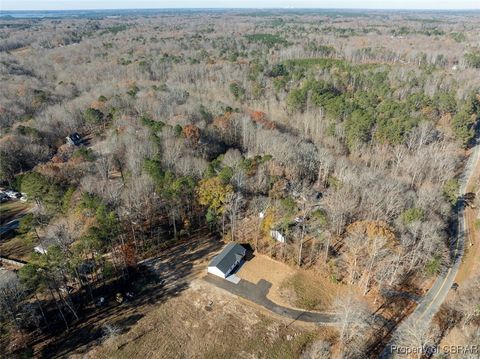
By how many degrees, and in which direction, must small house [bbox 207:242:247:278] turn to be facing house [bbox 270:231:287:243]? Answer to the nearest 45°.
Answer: approximately 90° to its left
